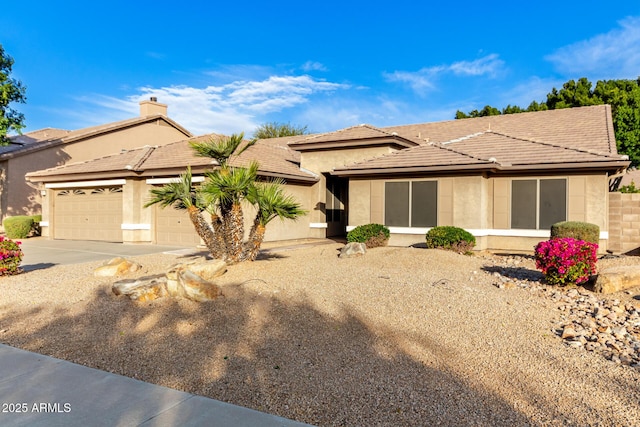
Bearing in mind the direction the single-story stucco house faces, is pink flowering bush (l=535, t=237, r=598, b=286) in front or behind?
in front

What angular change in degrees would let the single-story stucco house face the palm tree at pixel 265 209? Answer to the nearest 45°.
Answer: approximately 45° to its right

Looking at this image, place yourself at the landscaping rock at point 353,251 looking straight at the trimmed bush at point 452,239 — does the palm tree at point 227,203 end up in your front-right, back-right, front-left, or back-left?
back-right

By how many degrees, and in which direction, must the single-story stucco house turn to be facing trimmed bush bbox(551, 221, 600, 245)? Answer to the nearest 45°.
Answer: approximately 45° to its left

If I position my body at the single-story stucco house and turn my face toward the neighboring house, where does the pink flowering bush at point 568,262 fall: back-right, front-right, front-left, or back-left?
back-left

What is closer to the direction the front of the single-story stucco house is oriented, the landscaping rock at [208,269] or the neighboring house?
the landscaping rock

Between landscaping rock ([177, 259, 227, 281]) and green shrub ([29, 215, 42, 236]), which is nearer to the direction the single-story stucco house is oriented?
the landscaping rock

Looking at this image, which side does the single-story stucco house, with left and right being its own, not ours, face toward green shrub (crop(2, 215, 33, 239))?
right

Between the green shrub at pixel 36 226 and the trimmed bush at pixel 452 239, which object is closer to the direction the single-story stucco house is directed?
the trimmed bush

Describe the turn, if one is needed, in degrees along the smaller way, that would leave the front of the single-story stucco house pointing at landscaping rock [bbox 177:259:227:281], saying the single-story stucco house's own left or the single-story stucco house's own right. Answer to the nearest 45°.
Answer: approximately 45° to the single-story stucco house's own right

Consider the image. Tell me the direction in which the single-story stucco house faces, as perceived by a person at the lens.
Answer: facing the viewer

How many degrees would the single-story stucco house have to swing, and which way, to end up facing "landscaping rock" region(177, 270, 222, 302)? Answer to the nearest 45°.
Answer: approximately 45° to its right

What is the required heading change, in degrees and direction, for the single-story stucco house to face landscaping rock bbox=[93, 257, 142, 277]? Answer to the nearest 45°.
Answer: approximately 45° to its right

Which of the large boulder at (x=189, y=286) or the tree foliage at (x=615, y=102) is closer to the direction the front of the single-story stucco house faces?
the large boulder
